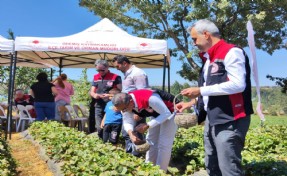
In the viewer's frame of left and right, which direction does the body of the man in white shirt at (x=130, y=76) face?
facing the viewer and to the left of the viewer

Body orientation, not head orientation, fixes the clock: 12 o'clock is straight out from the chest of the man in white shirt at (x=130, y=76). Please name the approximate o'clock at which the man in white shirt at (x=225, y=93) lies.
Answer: the man in white shirt at (x=225, y=93) is roughly at 10 o'clock from the man in white shirt at (x=130, y=76).

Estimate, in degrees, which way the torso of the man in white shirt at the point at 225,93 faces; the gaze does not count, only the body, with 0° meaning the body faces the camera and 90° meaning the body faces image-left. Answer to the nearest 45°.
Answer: approximately 90°

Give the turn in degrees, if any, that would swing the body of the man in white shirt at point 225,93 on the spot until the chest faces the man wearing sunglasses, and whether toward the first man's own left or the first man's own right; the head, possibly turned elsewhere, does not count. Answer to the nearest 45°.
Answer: approximately 45° to the first man's own right

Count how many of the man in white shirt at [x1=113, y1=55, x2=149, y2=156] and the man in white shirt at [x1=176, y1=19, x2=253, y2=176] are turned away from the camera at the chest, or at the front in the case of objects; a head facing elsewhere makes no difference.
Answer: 0

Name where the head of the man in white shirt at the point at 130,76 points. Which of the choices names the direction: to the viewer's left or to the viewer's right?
to the viewer's left

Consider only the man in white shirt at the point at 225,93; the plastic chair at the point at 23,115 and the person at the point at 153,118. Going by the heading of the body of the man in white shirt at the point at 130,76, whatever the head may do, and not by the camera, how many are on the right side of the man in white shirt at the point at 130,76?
1

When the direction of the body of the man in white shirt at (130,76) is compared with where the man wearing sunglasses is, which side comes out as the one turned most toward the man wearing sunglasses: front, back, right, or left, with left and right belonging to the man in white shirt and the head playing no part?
front

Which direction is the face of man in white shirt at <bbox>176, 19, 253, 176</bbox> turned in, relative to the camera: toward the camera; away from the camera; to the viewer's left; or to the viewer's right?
to the viewer's left
